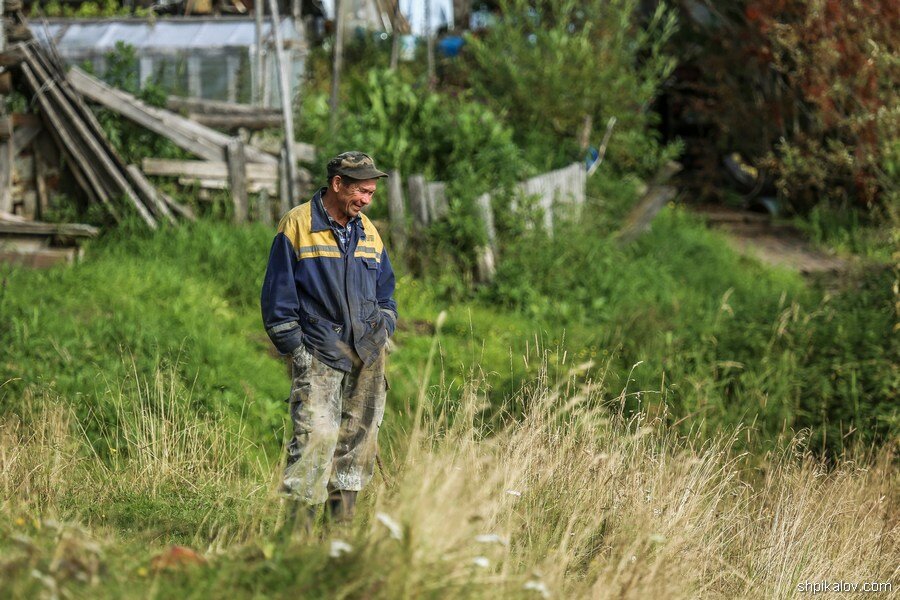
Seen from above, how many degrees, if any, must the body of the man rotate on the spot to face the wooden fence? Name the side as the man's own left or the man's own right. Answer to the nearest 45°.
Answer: approximately 135° to the man's own left

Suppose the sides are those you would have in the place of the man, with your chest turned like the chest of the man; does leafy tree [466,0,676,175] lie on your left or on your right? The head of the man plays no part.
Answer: on your left

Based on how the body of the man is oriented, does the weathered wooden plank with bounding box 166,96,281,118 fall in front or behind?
behind

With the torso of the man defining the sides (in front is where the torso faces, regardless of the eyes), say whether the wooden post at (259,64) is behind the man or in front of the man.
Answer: behind

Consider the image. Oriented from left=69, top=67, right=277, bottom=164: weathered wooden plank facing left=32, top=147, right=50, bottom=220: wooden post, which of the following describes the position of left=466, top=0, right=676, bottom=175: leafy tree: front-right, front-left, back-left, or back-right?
back-right

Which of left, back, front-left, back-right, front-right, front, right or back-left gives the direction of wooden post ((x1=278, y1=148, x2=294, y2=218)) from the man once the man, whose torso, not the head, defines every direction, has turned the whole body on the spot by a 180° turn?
front-right

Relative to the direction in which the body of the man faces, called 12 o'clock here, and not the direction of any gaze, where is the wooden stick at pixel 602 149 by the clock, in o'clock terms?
The wooden stick is roughly at 8 o'clock from the man.

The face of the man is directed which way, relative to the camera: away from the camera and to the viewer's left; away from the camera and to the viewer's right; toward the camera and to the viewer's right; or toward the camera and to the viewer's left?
toward the camera and to the viewer's right

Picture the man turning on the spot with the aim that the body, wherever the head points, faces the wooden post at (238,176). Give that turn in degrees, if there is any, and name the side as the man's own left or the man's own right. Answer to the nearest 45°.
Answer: approximately 135° to the man's own left

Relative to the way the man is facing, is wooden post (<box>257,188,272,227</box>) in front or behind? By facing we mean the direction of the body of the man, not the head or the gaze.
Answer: behind

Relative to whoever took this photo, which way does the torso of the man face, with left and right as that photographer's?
facing the viewer and to the right of the viewer
